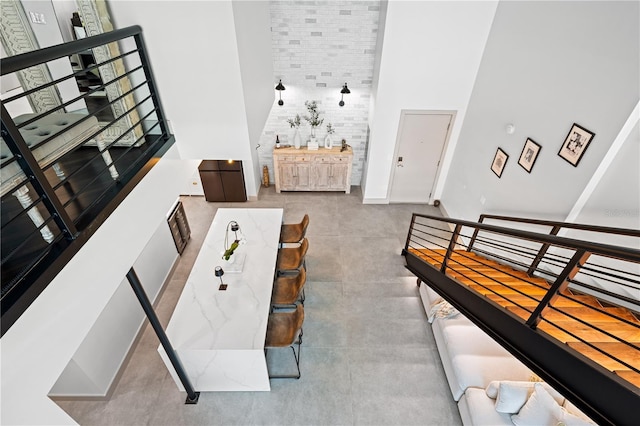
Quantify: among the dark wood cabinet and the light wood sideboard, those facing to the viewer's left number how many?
0

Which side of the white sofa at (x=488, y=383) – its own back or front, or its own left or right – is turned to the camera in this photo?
left

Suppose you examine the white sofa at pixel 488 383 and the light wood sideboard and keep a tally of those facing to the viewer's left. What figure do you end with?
1

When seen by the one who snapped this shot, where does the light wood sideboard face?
facing the viewer

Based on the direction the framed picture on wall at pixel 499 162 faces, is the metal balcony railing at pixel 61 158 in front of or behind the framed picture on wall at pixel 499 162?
in front

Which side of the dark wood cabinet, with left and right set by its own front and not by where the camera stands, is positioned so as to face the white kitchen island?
front

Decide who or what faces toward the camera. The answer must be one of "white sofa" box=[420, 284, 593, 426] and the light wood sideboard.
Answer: the light wood sideboard

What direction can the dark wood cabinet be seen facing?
toward the camera

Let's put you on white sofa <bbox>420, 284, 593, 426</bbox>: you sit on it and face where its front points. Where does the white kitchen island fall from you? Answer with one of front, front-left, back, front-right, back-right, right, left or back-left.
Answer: front-left

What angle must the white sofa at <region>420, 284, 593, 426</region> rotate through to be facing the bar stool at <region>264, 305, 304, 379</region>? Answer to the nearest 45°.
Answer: approximately 45° to its left

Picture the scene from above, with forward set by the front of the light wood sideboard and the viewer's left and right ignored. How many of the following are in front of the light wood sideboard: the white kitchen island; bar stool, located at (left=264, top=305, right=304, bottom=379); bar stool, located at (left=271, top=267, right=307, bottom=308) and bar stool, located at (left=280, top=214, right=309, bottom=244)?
4

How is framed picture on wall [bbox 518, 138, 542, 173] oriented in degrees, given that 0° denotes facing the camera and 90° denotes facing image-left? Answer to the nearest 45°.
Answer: approximately 45°

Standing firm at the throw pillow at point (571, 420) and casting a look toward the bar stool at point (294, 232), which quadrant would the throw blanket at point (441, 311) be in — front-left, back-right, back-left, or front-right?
front-right

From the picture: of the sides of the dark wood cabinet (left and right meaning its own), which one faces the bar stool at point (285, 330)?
front

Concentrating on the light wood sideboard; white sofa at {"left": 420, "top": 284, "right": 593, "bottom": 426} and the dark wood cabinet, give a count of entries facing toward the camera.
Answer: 2

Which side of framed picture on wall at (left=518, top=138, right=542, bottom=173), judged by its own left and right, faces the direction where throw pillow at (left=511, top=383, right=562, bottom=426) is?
left

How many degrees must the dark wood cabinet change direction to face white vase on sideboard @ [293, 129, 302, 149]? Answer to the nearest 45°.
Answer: approximately 90° to its left

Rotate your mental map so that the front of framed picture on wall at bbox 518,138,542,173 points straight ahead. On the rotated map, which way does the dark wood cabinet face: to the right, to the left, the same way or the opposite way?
to the left
